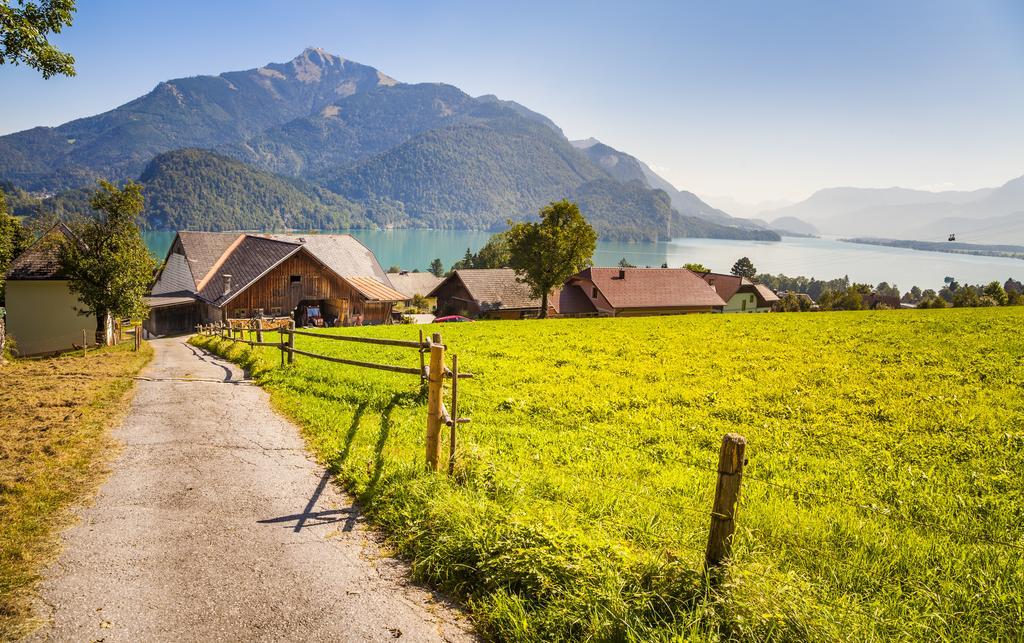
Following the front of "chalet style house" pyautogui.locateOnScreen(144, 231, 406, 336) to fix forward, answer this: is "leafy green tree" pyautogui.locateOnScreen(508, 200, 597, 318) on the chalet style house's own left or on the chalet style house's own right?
on the chalet style house's own left

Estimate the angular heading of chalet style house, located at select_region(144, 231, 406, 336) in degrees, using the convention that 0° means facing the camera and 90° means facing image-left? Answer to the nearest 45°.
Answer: approximately 0°

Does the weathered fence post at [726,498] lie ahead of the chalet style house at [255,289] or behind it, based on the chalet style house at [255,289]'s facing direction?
ahead

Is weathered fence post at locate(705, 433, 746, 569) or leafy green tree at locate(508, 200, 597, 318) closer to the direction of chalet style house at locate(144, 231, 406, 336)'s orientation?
the weathered fence post

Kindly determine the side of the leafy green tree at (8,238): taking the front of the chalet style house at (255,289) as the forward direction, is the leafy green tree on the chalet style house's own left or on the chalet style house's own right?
on the chalet style house's own right
